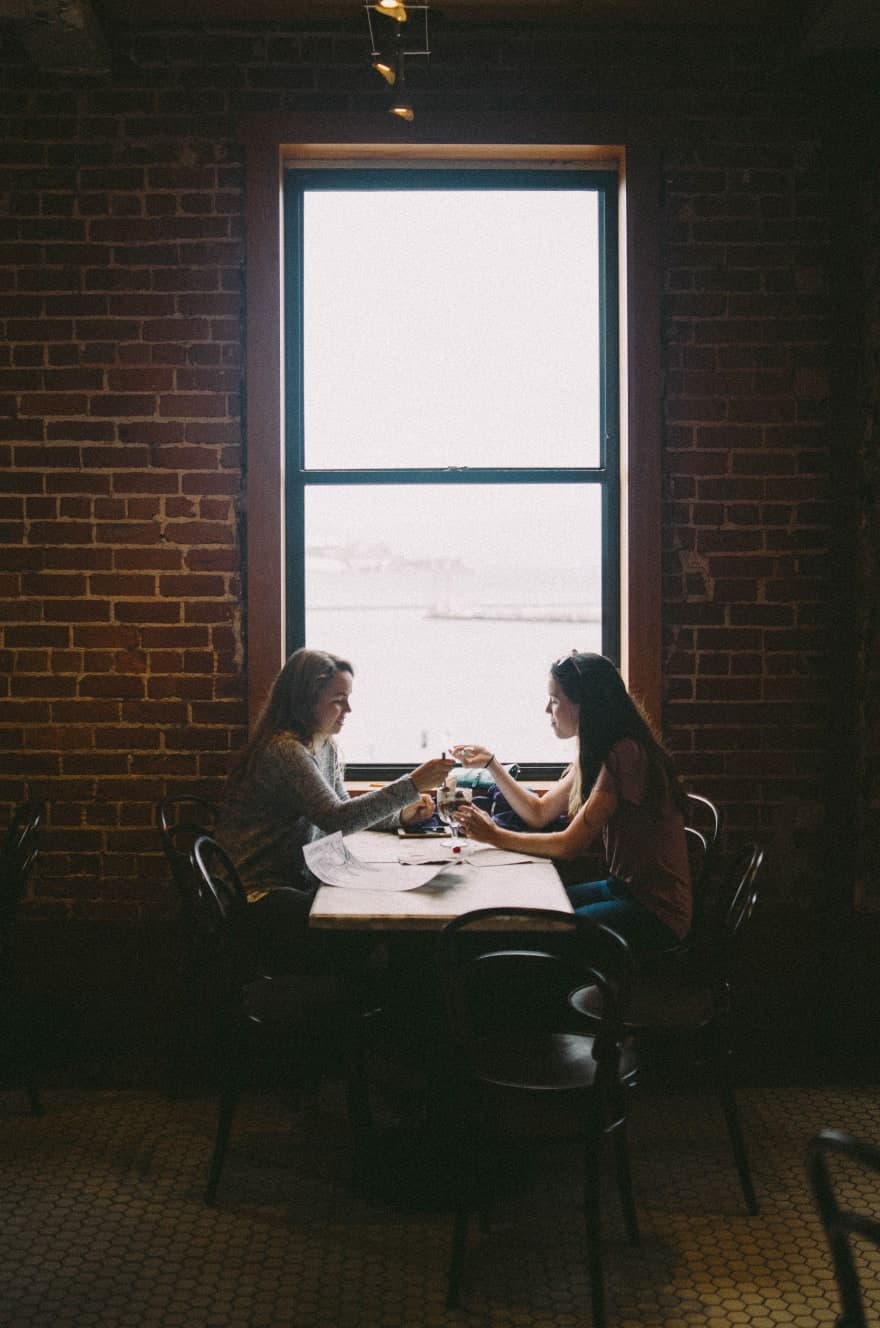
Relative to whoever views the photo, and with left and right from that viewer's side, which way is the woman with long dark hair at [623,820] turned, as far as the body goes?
facing to the left of the viewer

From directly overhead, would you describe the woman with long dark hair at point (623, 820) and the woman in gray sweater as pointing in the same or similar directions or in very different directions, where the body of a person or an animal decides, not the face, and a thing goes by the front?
very different directions

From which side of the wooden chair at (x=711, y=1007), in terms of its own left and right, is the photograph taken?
left

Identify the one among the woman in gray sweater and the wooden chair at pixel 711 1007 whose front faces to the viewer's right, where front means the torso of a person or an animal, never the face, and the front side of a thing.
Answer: the woman in gray sweater

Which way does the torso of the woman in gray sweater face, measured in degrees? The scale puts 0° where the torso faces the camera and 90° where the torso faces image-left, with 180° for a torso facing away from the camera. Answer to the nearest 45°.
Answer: approximately 270°

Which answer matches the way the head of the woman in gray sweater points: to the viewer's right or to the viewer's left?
to the viewer's right

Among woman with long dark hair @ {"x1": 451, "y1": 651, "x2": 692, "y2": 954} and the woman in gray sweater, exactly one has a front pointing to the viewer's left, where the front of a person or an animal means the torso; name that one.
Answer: the woman with long dark hair

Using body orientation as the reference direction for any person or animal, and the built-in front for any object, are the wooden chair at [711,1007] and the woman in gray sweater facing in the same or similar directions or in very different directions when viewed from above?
very different directions

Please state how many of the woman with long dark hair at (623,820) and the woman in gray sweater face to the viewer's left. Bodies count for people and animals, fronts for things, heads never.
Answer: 1

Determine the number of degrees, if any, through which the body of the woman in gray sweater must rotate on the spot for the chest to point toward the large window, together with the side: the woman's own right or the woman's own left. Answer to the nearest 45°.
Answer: approximately 45° to the woman's own left
